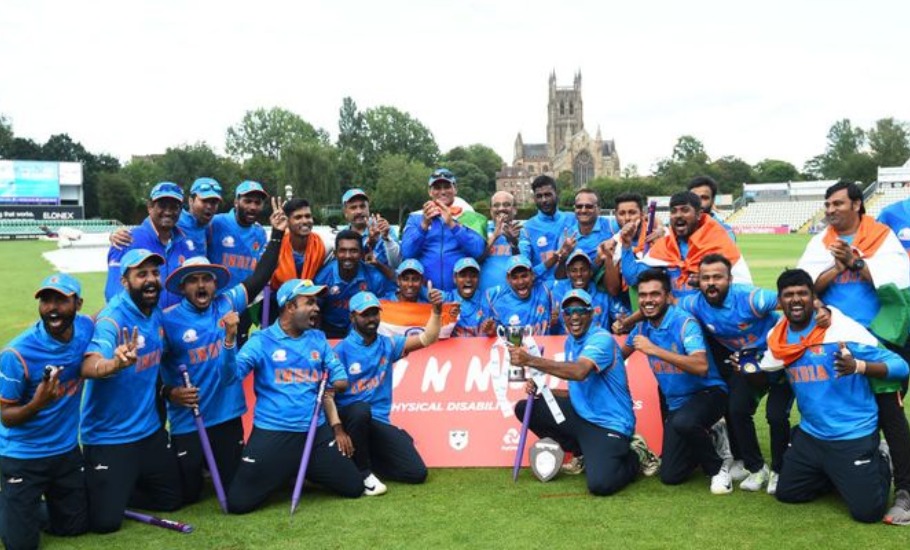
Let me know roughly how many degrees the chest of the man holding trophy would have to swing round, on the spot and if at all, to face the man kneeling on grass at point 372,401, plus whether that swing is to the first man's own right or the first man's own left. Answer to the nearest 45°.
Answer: approximately 45° to the first man's own right

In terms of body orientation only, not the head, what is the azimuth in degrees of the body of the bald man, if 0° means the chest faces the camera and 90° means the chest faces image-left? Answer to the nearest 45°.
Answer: approximately 0°

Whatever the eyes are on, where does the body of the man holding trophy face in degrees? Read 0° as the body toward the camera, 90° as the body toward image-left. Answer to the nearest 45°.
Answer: approximately 45°

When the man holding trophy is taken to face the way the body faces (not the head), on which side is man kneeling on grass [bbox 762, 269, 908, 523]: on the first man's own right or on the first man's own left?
on the first man's own left

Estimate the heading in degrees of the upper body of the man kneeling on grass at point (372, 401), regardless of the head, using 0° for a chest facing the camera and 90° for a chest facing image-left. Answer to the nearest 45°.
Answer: approximately 315°

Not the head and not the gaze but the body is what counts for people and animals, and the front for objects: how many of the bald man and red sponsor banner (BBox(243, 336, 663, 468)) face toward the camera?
2
